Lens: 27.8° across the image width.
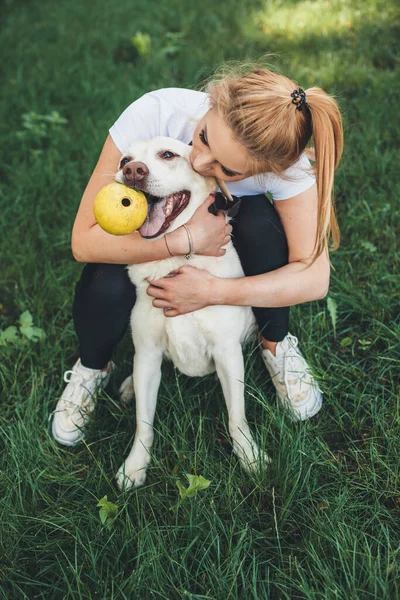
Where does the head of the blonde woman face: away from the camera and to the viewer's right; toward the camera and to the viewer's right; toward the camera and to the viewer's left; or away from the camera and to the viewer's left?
toward the camera and to the viewer's left

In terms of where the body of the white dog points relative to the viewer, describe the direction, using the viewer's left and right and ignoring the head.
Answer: facing the viewer

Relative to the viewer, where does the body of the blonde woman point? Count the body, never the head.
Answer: toward the camera
